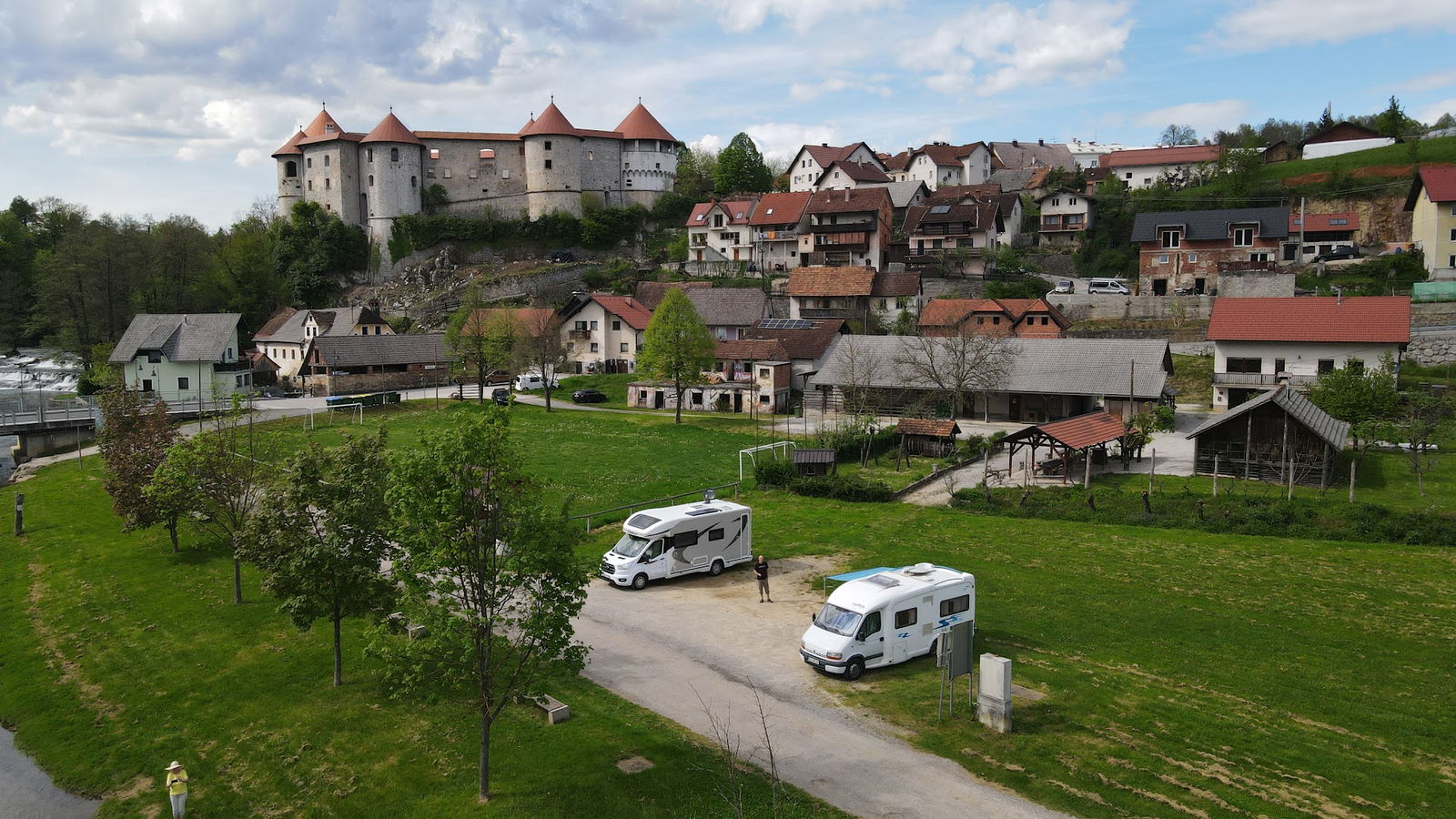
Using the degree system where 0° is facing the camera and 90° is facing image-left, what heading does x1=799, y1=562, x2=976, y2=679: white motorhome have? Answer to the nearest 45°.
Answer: approximately 45°

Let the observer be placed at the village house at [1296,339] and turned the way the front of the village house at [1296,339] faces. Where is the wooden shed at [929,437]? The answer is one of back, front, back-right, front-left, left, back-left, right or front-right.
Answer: front-right

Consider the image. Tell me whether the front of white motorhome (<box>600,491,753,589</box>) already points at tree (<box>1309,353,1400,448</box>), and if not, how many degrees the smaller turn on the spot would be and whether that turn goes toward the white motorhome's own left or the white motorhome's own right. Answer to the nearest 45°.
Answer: approximately 180°

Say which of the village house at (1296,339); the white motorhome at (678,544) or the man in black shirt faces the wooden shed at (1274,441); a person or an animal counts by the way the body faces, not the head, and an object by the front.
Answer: the village house

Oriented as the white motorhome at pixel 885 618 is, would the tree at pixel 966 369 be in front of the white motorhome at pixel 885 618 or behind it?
behind

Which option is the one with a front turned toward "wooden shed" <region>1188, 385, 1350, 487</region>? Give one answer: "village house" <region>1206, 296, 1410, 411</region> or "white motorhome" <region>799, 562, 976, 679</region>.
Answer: the village house

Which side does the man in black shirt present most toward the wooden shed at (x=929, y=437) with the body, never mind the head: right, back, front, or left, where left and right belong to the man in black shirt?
back

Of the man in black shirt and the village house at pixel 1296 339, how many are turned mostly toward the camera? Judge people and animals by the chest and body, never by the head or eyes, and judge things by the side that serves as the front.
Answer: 2

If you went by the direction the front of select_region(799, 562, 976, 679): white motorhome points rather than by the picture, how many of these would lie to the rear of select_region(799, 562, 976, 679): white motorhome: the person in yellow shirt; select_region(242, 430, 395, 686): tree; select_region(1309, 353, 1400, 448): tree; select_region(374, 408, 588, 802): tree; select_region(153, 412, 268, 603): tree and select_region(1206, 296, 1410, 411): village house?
2

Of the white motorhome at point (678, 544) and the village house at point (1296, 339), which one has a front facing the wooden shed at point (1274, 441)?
the village house

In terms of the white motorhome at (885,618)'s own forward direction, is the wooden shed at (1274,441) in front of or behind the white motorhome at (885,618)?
behind

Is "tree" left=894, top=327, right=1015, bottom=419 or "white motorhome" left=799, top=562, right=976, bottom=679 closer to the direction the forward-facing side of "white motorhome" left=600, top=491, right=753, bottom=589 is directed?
the white motorhome

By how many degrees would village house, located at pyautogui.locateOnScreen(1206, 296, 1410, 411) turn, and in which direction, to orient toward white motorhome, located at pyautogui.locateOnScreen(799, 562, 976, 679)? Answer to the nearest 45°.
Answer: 0° — it already faces it

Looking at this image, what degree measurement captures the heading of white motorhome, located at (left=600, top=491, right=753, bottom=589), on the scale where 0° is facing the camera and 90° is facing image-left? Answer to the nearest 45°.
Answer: approximately 45°

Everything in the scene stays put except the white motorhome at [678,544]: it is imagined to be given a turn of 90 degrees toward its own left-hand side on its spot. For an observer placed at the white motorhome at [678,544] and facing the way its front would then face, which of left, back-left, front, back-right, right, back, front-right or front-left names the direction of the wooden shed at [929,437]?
left

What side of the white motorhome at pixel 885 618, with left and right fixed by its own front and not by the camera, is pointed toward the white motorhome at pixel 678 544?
right
